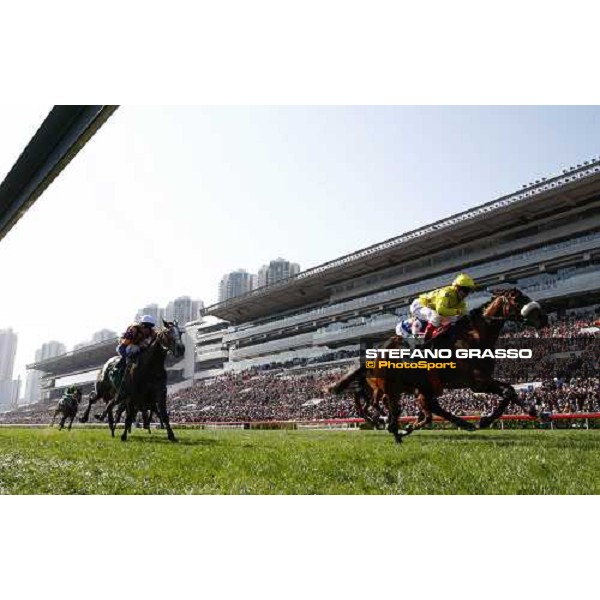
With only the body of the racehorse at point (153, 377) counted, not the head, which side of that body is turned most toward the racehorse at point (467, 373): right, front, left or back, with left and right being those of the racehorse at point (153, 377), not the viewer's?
front

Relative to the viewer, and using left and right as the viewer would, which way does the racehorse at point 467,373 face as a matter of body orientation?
facing to the right of the viewer

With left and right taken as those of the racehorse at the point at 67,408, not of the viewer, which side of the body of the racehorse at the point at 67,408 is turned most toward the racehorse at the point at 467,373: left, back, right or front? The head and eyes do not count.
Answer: front

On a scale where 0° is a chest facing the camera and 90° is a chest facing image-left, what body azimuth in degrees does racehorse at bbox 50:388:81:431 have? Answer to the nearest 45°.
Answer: approximately 315°

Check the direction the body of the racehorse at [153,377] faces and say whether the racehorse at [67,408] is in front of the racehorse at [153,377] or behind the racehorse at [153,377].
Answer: behind

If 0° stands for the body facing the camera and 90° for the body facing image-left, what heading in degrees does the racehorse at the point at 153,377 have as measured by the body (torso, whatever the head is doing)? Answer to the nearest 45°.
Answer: approximately 315°

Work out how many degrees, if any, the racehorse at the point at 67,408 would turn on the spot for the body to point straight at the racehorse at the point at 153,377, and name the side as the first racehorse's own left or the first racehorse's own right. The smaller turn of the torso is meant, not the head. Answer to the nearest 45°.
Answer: approximately 45° to the first racehorse's own right

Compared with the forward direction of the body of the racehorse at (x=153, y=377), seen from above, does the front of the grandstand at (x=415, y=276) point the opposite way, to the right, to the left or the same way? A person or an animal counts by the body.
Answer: to the right

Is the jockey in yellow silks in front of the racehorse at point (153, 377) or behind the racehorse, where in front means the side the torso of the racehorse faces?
in front

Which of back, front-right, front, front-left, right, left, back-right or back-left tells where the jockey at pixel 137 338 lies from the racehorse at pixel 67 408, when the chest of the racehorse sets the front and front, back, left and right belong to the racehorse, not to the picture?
front-right

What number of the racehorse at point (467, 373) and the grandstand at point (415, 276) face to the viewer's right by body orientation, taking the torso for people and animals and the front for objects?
1

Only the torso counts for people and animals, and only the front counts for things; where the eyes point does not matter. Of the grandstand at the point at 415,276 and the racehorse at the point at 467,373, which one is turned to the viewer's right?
the racehorse
